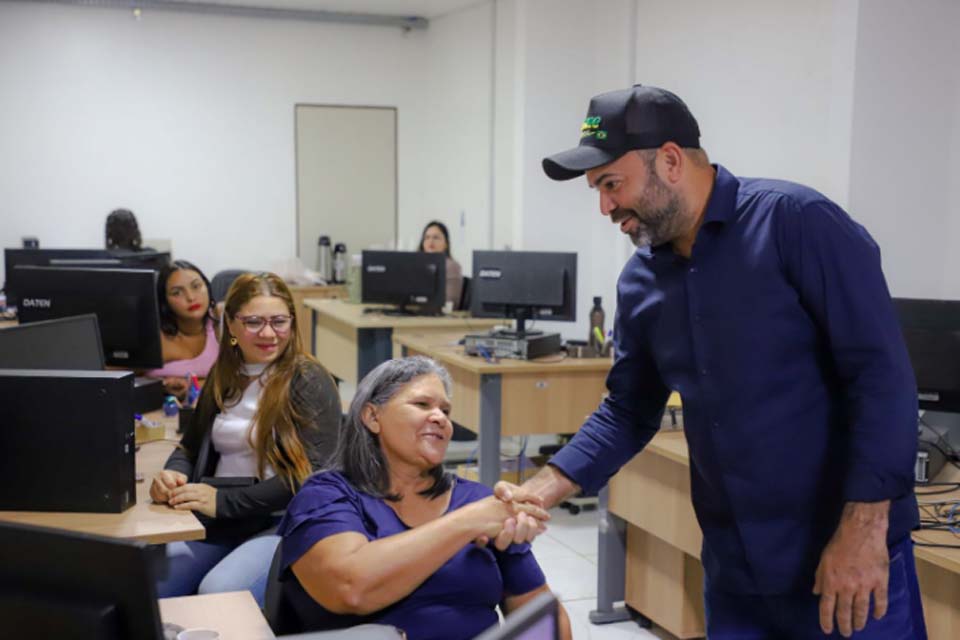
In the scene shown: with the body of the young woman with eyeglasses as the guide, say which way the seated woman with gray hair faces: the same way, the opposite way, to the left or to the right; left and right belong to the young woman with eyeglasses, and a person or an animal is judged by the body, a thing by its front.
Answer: to the left

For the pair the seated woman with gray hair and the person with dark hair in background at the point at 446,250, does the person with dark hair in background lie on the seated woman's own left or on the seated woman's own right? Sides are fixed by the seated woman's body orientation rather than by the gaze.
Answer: on the seated woman's own left

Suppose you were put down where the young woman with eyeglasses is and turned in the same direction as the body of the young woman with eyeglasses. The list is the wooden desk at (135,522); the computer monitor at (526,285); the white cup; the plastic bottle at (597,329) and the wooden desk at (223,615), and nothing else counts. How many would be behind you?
2

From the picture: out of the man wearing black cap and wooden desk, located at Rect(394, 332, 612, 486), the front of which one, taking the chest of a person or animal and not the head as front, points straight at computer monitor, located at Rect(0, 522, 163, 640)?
the man wearing black cap

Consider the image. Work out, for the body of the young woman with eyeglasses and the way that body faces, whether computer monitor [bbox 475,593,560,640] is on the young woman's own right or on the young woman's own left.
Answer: on the young woman's own left

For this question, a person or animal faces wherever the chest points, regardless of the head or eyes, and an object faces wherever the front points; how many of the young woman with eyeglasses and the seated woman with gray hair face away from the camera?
0

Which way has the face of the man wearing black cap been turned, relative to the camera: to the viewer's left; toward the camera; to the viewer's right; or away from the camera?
to the viewer's left

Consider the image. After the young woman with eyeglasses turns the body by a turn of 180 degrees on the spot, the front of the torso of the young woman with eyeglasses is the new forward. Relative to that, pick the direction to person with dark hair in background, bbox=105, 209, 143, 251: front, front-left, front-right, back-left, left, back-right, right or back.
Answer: front-left

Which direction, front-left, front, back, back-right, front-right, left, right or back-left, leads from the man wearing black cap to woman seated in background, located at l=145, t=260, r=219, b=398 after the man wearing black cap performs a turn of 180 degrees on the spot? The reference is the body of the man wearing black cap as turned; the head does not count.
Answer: left
